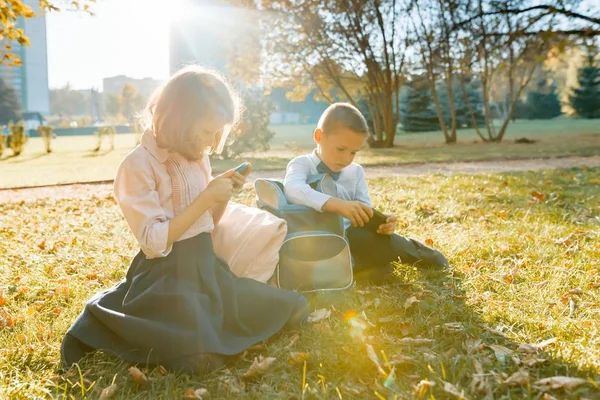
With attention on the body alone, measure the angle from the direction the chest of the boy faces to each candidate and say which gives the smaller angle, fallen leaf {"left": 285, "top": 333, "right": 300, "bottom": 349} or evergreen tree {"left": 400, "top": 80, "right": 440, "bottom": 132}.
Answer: the fallen leaf

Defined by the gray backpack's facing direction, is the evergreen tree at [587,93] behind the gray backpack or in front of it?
behind

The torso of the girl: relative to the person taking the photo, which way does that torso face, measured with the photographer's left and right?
facing the viewer and to the right of the viewer

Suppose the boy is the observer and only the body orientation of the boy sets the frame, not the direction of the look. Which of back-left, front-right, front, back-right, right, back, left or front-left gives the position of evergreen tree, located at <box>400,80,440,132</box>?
back-left

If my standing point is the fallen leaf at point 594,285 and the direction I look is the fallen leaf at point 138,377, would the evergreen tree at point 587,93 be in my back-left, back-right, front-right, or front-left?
back-right

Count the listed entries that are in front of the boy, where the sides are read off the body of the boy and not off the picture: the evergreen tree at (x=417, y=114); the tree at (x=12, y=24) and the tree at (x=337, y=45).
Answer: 0

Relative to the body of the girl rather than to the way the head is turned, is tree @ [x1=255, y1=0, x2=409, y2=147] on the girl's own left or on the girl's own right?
on the girl's own left

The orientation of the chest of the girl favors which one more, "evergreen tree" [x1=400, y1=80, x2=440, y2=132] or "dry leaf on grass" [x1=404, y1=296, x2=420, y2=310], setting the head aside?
the dry leaf on grass

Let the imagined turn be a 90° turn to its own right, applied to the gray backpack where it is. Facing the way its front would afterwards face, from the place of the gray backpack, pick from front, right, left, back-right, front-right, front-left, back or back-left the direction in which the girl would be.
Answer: front-left

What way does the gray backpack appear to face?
toward the camera

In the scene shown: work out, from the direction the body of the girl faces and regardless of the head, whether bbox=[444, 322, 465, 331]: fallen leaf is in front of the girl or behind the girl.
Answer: in front

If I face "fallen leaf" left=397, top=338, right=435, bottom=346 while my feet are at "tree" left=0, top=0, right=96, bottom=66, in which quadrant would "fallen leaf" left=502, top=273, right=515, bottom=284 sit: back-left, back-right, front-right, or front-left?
front-left

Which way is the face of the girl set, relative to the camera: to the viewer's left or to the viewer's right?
to the viewer's right
